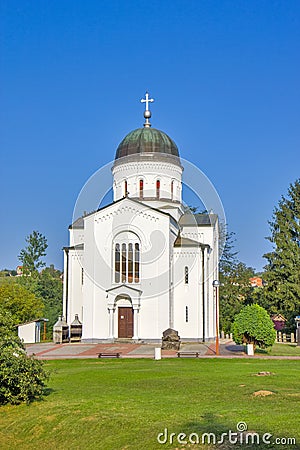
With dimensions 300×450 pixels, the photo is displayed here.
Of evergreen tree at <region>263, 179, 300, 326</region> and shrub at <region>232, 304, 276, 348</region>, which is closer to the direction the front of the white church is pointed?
the shrub

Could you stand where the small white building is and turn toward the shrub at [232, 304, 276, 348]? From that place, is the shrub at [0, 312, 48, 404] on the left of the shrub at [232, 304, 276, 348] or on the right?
right

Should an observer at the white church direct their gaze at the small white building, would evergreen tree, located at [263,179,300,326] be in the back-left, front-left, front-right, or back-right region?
back-right

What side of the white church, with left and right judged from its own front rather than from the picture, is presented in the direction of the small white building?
right

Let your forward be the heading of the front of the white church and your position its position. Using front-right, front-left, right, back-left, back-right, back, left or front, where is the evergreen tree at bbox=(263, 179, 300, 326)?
back-left

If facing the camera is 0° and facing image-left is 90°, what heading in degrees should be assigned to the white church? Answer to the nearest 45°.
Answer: approximately 0°

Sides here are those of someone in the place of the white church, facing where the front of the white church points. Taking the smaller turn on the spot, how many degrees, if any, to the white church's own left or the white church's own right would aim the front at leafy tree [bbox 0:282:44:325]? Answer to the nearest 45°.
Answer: approximately 135° to the white church's own right

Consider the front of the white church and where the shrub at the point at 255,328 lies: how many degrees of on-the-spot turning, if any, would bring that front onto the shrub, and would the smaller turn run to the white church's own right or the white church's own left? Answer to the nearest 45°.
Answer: approximately 45° to the white church's own left
